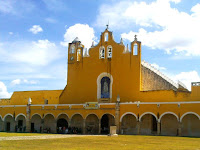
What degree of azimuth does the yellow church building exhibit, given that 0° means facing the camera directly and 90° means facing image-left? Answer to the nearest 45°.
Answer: approximately 0°
